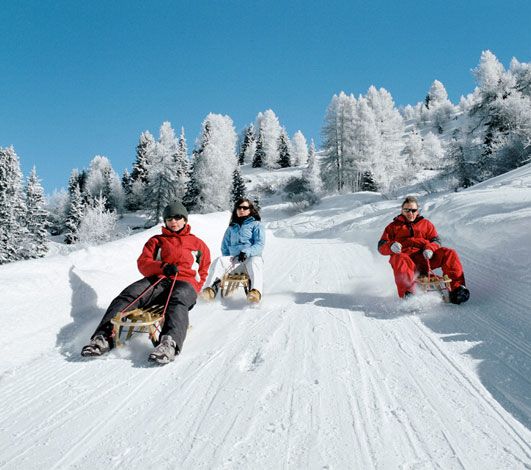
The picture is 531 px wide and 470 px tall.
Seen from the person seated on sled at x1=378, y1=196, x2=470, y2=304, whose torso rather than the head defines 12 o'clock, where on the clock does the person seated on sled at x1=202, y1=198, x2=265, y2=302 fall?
the person seated on sled at x1=202, y1=198, x2=265, y2=302 is roughly at 3 o'clock from the person seated on sled at x1=378, y1=196, x2=470, y2=304.

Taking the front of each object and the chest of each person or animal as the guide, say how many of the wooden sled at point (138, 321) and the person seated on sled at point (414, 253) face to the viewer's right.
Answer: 0

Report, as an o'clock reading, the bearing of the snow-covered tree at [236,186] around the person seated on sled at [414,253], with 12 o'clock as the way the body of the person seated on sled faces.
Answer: The snow-covered tree is roughly at 5 o'clock from the person seated on sled.

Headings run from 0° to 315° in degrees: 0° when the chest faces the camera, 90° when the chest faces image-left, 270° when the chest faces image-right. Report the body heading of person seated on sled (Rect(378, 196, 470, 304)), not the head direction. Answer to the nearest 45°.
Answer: approximately 0°

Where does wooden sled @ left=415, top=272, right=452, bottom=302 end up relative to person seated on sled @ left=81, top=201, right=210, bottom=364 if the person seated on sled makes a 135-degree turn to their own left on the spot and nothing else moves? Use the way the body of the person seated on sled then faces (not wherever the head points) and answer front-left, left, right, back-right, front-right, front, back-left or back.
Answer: front

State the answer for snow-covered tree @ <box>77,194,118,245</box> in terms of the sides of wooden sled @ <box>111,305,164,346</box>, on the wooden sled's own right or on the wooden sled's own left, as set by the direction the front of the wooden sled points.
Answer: on the wooden sled's own right

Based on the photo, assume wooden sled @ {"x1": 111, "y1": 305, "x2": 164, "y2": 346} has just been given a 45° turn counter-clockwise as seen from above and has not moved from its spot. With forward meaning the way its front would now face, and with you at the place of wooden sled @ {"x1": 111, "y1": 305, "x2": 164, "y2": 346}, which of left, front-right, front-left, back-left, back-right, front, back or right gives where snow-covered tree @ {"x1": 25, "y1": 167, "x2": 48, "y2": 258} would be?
back

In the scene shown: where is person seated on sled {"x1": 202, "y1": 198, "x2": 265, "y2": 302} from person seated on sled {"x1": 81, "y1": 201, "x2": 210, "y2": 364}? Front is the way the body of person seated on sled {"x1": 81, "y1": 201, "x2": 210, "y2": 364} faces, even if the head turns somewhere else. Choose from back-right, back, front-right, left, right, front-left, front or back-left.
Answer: back

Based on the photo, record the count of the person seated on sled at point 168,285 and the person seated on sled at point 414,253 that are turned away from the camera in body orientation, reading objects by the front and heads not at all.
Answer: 0

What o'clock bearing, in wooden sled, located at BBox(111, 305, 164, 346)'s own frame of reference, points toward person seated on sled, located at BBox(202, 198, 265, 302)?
The person seated on sled is roughly at 6 o'clock from the wooden sled.
